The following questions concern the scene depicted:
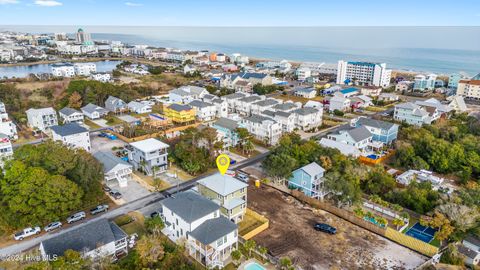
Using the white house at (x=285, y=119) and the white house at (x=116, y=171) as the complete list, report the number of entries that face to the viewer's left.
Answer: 0

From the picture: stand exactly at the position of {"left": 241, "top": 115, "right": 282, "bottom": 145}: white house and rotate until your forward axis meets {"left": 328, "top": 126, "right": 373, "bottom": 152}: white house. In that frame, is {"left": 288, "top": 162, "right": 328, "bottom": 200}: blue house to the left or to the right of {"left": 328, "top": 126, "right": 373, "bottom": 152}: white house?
right

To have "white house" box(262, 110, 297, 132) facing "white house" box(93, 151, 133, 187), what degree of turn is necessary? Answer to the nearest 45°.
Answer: approximately 90° to its right

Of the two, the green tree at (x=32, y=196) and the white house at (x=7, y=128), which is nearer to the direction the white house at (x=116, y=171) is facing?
the green tree

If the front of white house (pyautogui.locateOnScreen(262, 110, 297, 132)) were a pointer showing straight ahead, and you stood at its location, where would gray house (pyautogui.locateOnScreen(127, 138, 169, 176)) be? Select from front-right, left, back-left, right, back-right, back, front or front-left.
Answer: right
